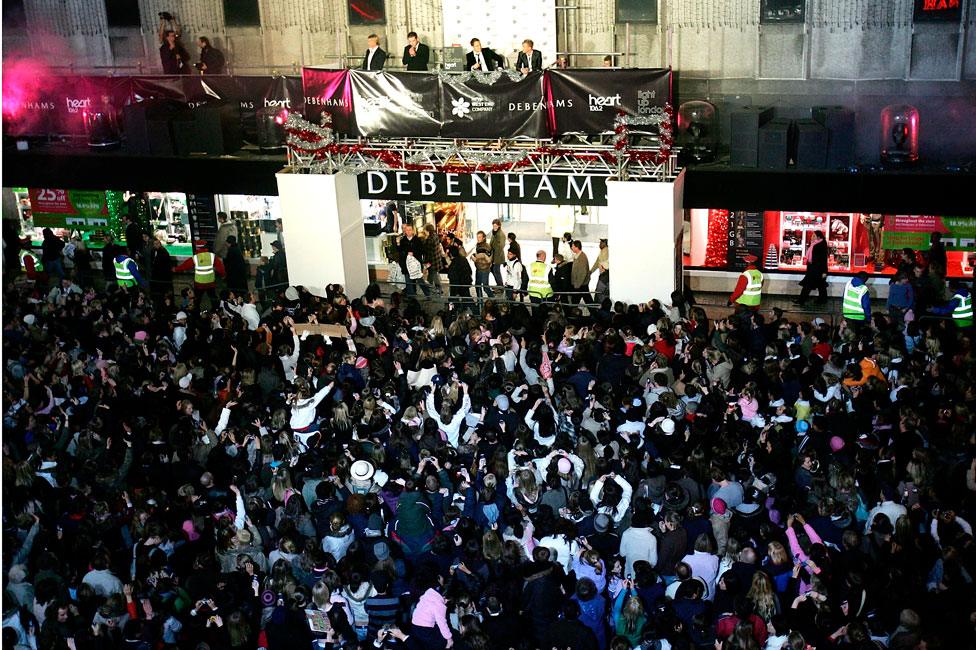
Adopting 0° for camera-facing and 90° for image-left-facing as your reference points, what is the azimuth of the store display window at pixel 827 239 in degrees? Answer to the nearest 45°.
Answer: approximately 0°

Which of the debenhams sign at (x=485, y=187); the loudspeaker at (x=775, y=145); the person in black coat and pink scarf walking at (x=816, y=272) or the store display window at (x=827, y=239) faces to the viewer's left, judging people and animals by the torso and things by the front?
the person in black coat and pink scarf walking

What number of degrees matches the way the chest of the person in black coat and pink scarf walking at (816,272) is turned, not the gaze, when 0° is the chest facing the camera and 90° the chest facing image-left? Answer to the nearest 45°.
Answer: approximately 90°

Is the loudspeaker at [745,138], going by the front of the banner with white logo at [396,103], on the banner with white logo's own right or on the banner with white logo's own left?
on the banner with white logo's own left

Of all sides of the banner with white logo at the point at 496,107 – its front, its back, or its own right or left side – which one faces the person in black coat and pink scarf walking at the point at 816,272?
left

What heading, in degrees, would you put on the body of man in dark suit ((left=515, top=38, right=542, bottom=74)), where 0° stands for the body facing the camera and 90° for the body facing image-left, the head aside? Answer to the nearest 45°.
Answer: approximately 0°

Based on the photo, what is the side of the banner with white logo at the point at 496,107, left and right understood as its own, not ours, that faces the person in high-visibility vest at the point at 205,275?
right

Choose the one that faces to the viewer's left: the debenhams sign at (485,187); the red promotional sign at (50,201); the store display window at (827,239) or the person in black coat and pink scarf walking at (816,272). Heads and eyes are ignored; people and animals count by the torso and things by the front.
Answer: the person in black coat and pink scarf walking

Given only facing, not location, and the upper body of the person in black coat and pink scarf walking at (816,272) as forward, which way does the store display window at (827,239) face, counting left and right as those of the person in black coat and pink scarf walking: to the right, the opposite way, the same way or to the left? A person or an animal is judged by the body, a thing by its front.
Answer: to the left
